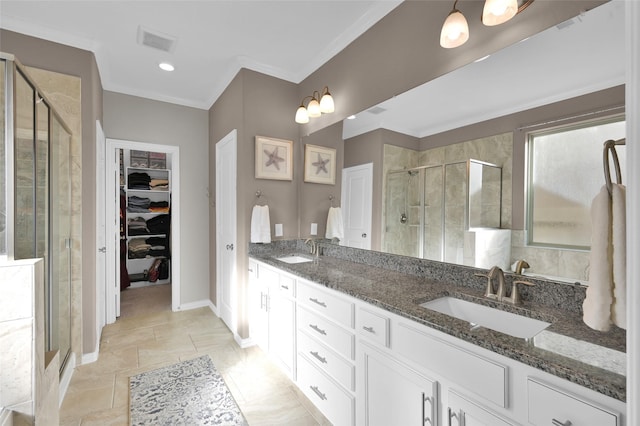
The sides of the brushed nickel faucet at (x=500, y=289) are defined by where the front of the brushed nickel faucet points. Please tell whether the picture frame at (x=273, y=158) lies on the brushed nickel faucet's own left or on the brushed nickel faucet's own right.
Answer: on the brushed nickel faucet's own right

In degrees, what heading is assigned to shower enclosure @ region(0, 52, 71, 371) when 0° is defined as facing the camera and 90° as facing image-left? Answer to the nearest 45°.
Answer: approximately 270°

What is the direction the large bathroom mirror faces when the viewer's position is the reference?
facing the viewer and to the left of the viewer

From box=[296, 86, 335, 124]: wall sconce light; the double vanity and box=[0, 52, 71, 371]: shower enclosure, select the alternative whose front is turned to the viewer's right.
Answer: the shower enclosure

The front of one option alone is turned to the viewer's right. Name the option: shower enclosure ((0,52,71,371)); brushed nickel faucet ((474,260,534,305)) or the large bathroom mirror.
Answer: the shower enclosure

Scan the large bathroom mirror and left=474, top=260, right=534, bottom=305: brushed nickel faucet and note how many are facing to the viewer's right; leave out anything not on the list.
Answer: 0

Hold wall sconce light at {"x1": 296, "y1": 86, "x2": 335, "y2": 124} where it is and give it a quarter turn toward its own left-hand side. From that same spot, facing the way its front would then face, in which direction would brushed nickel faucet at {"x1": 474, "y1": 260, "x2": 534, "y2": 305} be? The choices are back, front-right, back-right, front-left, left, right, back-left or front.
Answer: front

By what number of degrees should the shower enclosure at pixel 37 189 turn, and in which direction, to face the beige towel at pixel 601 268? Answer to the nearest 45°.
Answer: approximately 45° to its right

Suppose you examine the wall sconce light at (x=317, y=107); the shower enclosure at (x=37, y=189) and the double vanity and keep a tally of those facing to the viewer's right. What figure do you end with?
1

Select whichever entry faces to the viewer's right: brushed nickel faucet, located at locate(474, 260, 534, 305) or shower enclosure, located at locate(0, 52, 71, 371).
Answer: the shower enclosure

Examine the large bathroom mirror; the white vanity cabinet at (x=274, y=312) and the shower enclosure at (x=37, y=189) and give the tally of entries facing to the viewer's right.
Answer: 1

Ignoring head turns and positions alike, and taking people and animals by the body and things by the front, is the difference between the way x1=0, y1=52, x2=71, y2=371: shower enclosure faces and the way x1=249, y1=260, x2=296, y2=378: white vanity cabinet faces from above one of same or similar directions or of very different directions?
very different directions
